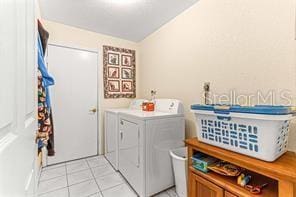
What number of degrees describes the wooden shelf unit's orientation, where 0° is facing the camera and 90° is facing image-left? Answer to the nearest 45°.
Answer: approximately 45°

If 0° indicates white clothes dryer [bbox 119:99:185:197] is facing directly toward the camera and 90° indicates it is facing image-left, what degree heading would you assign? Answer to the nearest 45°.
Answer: approximately 45°

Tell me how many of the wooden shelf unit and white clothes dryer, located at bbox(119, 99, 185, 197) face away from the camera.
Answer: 0

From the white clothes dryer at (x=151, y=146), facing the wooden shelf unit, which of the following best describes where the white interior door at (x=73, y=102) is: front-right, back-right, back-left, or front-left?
back-right

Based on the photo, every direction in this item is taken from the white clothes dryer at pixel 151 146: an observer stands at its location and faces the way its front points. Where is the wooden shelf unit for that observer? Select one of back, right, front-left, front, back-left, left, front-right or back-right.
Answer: left

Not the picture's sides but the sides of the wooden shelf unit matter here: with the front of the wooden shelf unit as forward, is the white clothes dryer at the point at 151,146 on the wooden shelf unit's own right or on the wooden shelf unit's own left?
on the wooden shelf unit's own right

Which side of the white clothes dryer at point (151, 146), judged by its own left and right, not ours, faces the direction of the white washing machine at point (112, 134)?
right
